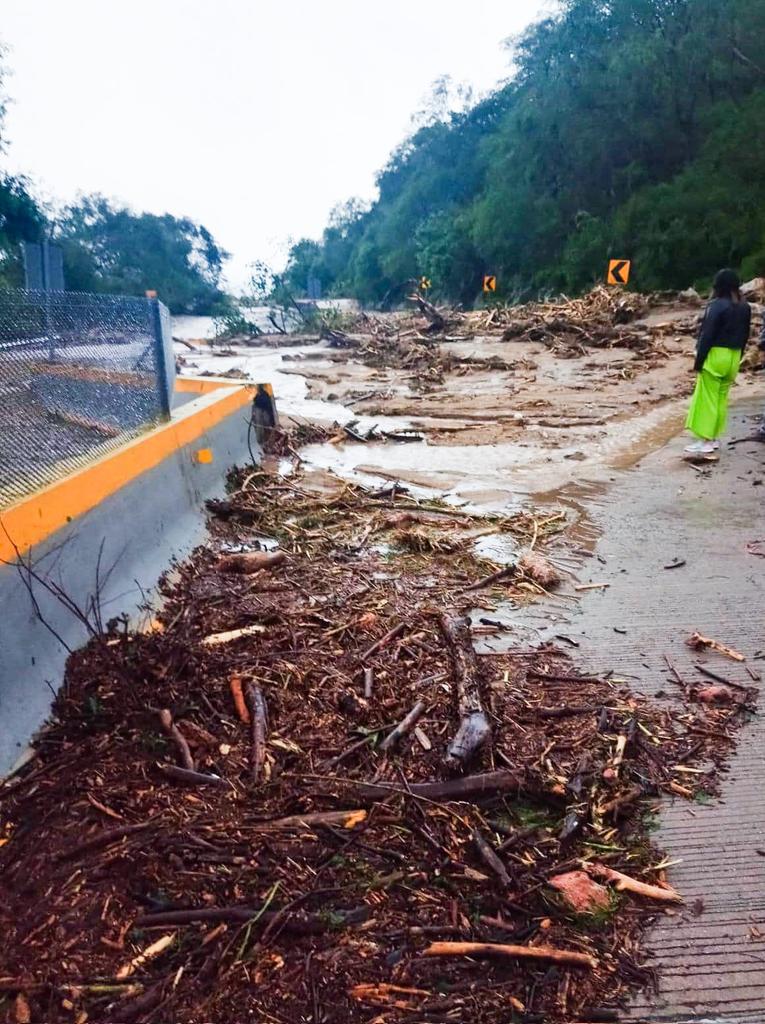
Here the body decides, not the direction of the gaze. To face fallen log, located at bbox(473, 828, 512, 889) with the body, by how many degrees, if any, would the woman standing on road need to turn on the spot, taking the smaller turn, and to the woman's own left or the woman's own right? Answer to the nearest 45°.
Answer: approximately 135° to the woman's own left

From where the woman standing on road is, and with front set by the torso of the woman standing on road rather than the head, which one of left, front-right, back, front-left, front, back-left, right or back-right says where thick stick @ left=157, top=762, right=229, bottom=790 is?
back-left

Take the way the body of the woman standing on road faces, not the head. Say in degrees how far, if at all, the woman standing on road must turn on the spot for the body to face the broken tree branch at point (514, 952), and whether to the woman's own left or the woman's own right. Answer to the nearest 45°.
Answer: approximately 135° to the woman's own left

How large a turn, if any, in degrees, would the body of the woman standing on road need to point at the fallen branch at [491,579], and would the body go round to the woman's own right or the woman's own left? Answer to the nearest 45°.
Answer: approximately 135° to the woman's own left

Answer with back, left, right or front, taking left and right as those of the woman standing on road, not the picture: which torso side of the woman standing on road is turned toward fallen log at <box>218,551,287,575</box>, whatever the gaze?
left

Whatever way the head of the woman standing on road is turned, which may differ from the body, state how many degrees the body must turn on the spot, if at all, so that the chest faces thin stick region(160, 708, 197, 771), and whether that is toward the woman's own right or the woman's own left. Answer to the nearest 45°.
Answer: approximately 135° to the woman's own left

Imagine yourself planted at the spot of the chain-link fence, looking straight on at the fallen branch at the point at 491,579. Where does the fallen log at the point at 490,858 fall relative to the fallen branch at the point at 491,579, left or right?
right

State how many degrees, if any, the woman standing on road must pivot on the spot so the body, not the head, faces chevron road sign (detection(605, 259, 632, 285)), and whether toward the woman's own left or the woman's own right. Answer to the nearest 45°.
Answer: approximately 45° to the woman's own right

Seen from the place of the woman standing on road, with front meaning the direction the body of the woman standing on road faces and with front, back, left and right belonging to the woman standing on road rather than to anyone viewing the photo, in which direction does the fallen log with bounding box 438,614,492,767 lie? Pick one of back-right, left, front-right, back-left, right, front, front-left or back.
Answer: back-left

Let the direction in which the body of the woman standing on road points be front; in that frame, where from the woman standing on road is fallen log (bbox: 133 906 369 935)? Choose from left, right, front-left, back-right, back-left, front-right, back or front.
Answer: back-left

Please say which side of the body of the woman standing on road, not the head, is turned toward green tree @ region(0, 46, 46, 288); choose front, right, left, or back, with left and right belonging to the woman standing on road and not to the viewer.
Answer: front

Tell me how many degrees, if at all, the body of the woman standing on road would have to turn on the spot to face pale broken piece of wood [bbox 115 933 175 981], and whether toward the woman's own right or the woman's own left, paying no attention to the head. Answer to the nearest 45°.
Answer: approximately 135° to the woman's own left

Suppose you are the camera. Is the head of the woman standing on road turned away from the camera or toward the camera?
away from the camera

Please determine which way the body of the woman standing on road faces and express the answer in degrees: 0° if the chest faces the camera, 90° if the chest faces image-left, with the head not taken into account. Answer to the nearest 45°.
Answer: approximately 135°

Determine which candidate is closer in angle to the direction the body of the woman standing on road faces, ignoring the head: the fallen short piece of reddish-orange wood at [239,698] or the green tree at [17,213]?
the green tree

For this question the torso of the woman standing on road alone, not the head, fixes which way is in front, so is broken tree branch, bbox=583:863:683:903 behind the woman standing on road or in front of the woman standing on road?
behind

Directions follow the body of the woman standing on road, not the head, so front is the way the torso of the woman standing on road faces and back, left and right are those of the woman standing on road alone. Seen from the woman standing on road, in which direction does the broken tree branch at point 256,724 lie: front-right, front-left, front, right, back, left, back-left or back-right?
back-left
